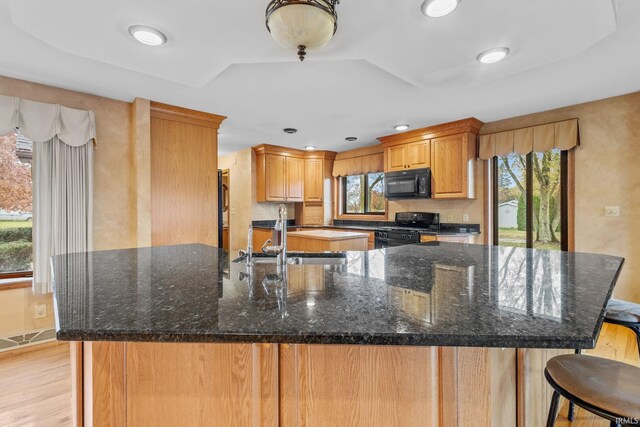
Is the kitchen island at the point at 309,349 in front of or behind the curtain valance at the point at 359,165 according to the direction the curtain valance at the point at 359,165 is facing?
in front

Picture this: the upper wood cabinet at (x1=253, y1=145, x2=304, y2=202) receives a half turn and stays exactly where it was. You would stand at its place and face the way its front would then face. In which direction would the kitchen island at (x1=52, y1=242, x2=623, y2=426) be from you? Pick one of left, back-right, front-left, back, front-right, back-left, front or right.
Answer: back-left

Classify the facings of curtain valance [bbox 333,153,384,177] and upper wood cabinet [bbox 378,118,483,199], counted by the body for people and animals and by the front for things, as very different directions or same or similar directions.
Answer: same or similar directions

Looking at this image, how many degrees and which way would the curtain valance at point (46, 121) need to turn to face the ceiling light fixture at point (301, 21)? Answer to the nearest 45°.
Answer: approximately 45° to its right

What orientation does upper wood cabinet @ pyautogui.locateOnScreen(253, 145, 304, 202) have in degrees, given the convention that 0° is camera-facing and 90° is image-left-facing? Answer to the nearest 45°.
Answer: approximately 315°

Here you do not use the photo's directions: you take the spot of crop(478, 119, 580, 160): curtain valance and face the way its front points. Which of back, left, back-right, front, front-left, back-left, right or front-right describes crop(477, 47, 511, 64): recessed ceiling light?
front-left

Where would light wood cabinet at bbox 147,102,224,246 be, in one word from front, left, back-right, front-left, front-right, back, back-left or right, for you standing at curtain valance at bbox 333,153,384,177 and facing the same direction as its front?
front

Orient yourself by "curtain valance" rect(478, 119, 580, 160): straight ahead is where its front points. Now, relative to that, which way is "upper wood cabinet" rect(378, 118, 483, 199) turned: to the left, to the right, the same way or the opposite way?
the same way

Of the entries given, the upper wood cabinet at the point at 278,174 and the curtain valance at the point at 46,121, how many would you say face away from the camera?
0

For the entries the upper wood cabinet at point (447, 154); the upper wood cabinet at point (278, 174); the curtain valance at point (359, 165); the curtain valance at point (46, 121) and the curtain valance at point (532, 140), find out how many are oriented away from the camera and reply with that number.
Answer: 0

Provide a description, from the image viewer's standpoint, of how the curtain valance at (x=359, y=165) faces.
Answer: facing the viewer and to the left of the viewer

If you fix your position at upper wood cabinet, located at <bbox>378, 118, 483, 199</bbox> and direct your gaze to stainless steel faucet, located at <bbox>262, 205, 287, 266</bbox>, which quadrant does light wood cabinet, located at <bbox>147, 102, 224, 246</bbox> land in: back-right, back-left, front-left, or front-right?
front-right

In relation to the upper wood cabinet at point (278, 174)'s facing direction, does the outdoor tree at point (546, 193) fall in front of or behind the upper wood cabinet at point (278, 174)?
in front

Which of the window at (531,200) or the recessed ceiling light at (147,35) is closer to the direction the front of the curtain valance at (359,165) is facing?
the recessed ceiling light

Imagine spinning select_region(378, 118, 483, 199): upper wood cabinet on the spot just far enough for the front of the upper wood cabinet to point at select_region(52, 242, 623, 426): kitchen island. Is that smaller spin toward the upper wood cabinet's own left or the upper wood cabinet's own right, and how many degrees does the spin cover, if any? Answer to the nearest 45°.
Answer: approximately 45° to the upper wood cabinet's own left

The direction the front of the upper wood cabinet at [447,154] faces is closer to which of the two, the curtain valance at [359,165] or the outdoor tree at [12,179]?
the outdoor tree

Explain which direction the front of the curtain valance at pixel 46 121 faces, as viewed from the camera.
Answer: facing the viewer and to the right of the viewer
